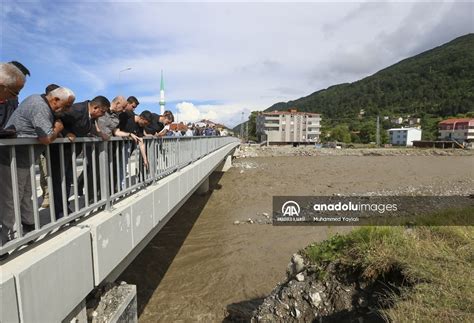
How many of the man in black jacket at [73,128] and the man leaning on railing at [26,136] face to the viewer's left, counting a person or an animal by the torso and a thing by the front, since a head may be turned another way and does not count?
0

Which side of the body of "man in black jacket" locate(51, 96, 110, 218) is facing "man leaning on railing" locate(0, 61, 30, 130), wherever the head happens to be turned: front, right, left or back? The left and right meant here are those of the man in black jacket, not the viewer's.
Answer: right

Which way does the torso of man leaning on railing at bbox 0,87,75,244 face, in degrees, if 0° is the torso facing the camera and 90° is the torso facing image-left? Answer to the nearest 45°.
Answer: approximately 270°

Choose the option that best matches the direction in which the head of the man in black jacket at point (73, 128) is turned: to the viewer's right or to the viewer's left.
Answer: to the viewer's right

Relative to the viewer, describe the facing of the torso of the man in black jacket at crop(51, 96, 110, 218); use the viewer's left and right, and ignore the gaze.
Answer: facing the viewer and to the right of the viewer

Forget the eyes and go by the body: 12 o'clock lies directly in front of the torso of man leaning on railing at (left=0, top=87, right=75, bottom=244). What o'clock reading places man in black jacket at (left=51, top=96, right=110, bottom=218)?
The man in black jacket is roughly at 10 o'clock from the man leaning on railing.
